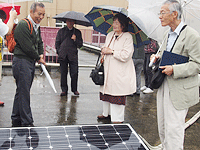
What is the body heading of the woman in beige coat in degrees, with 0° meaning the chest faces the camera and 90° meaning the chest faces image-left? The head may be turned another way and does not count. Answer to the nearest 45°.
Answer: approximately 45°

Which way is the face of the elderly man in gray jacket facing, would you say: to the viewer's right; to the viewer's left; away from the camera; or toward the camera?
to the viewer's left

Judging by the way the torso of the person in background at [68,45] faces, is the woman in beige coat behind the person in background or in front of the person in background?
in front

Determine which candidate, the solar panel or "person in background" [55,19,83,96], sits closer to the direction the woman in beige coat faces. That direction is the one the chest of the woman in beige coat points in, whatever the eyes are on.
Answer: the solar panel

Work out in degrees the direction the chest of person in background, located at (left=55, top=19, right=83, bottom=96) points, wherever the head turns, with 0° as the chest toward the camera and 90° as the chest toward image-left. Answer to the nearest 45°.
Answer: approximately 0°

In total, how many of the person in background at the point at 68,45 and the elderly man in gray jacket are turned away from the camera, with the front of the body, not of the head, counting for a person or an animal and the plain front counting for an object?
0

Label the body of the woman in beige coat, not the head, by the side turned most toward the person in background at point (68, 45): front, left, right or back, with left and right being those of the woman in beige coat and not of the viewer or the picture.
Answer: right

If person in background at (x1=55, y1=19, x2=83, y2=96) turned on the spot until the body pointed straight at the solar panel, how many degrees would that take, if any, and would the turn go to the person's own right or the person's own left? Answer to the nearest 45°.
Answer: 0° — they already face it

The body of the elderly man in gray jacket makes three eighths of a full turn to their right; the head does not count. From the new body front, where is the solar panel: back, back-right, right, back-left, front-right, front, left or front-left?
back-left
